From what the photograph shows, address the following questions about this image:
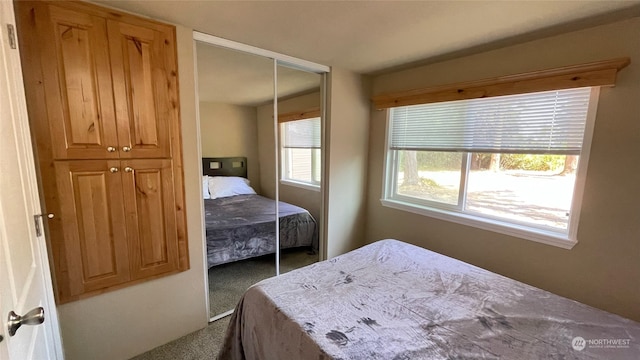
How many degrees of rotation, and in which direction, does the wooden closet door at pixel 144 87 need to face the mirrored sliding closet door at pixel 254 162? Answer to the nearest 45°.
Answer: approximately 90° to its left

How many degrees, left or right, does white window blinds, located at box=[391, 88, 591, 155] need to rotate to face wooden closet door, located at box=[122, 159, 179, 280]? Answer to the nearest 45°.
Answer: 0° — it already faces it

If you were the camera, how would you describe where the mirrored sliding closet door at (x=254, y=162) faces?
facing the viewer and to the right of the viewer

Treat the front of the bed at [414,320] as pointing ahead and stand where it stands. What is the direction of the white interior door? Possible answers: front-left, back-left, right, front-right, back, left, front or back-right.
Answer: left

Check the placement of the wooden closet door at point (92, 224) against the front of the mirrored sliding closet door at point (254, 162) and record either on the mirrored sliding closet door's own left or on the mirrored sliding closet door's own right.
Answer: on the mirrored sliding closet door's own right

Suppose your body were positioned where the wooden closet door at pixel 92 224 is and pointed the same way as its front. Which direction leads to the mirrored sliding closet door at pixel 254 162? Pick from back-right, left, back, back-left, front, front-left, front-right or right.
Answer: front-left

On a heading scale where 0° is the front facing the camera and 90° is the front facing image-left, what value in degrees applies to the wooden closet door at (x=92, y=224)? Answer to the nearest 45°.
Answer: approximately 315°

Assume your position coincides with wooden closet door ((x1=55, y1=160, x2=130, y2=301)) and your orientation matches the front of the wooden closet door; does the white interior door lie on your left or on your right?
on your right

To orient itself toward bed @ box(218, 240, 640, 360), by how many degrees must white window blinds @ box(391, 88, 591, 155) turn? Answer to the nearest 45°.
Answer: approximately 45° to its left

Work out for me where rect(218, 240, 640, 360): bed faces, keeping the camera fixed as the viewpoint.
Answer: facing away from the viewer and to the left of the viewer

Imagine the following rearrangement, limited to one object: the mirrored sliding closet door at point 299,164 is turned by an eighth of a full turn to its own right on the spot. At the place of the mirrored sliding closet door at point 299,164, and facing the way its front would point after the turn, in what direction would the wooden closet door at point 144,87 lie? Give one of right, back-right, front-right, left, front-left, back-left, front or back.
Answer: front-right

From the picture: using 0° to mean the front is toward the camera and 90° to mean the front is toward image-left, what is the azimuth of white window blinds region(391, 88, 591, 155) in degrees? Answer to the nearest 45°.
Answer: approximately 45°

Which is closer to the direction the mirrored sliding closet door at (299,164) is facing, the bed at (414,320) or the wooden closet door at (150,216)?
the bed

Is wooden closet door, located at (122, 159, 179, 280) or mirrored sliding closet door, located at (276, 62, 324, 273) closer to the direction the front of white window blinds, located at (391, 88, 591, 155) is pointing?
the wooden closet door
